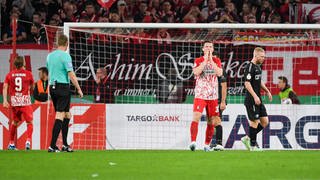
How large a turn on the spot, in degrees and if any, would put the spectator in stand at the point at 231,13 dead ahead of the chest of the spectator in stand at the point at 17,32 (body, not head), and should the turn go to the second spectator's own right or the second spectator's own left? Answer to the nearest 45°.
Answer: approximately 90° to the second spectator's own left

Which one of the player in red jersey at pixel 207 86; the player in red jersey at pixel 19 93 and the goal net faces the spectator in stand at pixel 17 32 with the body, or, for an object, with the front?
the player in red jersey at pixel 19 93

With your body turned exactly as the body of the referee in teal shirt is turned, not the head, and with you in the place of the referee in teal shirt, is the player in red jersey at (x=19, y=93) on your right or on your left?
on your left

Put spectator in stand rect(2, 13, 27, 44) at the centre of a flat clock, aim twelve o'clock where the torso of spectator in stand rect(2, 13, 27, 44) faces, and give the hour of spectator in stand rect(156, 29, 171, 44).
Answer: spectator in stand rect(156, 29, 171, 44) is roughly at 10 o'clock from spectator in stand rect(2, 13, 27, 44).

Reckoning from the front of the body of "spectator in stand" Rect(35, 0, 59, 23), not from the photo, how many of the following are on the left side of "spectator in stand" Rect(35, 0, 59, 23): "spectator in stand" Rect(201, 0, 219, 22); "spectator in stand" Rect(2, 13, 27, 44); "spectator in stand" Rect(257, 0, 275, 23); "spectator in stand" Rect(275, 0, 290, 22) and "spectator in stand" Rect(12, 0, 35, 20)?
3

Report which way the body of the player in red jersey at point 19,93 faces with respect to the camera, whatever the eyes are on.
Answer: away from the camera

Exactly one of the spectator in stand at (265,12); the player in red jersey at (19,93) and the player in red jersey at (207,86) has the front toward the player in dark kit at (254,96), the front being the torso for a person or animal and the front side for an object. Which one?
the spectator in stand

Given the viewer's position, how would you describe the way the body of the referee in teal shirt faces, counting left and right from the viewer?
facing away from the viewer and to the right of the viewer

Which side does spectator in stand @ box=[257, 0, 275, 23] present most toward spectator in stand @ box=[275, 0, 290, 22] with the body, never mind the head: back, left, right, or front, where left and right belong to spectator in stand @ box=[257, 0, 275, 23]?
left
